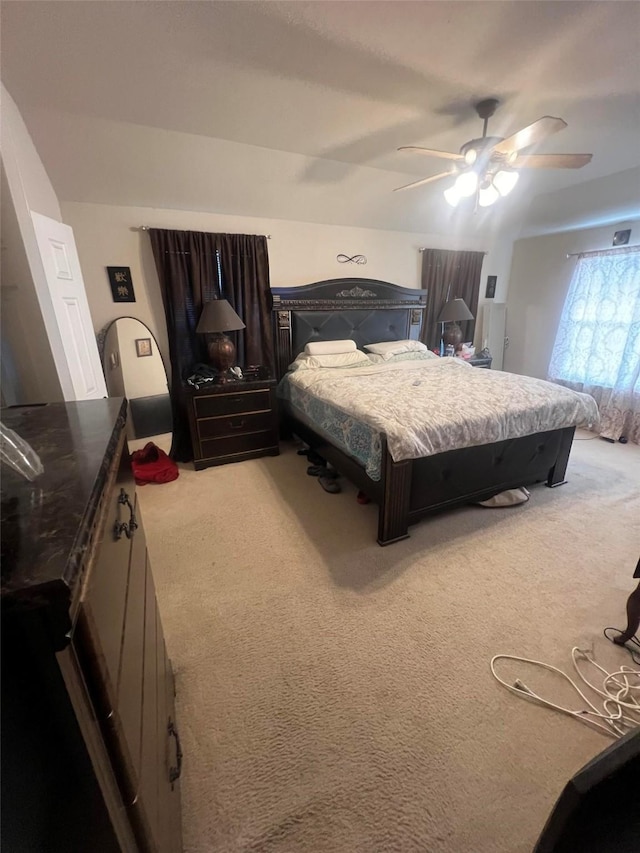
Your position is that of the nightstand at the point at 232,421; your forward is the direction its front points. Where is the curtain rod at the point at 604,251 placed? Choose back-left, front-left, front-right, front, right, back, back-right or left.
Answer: front-left

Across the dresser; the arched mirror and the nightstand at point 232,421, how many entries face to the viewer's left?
0

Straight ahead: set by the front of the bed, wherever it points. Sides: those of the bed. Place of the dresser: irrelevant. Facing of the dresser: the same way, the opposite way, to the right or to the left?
to the left

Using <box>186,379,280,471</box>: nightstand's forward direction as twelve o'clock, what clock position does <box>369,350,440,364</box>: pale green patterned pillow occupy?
The pale green patterned pillow is roughly at 10 o'clock from the nightstand.

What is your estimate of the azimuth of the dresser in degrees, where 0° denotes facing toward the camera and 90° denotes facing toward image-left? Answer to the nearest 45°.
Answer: approximately 270°

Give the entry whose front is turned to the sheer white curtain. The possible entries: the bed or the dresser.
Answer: the dresser

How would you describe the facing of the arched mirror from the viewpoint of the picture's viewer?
facing the viewer and to the right of the viewer

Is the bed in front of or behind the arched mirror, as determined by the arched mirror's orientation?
in front

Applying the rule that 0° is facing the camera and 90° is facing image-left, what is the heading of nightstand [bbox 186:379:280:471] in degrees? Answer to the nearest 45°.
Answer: approximately 315°

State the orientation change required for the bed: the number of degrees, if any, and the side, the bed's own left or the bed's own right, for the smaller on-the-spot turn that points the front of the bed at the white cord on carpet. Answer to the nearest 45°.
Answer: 0° — it already faces it

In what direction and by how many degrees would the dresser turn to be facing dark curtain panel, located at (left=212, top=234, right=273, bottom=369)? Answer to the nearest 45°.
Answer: approximately 45° to its left

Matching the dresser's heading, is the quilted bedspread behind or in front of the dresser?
in front

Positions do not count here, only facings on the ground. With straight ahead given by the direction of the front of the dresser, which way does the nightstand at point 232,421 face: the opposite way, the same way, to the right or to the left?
to the right

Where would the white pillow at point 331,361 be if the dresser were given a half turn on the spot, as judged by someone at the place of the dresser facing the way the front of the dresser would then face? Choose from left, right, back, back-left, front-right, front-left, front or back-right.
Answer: back-right

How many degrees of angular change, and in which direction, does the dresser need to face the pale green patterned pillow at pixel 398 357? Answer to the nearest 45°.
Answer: approximately 45° to its left

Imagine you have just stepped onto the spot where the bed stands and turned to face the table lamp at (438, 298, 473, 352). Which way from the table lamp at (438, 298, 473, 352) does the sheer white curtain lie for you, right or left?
right

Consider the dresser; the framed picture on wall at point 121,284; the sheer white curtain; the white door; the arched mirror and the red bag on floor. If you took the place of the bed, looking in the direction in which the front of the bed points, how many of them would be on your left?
1

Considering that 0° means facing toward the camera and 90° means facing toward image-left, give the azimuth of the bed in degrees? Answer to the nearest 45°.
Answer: approximately 315°
